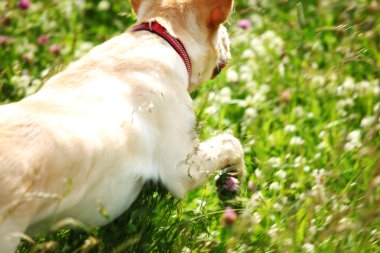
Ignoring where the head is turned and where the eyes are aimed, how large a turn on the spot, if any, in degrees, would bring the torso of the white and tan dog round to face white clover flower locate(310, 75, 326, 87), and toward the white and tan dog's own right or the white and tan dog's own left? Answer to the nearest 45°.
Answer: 0° — it already faces it

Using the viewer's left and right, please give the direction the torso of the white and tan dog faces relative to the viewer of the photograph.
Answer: facing away from the viewer and to the right of the viewer

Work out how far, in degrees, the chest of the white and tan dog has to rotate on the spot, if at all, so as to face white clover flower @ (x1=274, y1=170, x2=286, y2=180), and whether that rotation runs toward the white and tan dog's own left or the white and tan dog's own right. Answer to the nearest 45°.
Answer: approximately 45° to the white and tan dog's own right

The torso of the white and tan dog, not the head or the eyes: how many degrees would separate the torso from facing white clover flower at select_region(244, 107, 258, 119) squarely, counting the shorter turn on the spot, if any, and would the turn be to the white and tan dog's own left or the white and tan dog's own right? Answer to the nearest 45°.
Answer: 0° — it already faces it

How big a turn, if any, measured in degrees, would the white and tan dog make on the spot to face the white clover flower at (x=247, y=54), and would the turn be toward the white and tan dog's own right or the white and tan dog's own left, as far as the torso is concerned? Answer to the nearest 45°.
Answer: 0° — it already faces it

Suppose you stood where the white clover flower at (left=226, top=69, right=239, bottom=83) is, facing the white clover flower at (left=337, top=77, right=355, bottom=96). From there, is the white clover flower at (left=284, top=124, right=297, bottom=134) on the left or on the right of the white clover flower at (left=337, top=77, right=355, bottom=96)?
right
